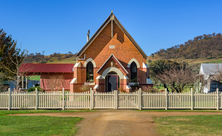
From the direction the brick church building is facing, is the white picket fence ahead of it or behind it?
ahead

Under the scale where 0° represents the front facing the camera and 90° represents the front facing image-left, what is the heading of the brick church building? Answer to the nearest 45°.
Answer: approximately 0°
